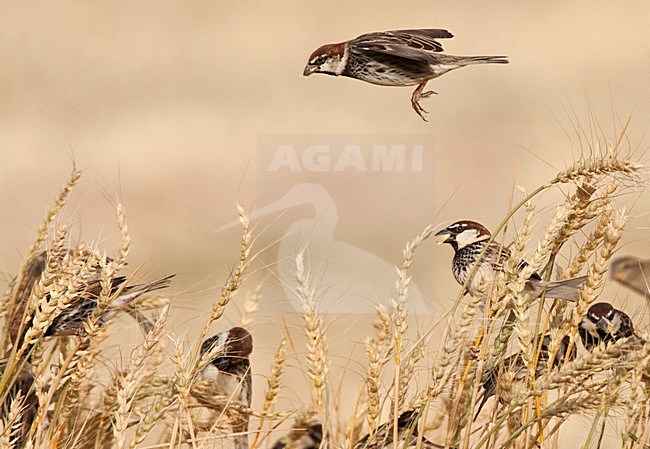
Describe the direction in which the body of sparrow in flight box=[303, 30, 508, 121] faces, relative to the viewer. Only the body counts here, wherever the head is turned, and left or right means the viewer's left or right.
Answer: facing to the left of the viewer

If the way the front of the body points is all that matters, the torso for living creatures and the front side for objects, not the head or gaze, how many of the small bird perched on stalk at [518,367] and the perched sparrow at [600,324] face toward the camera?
1

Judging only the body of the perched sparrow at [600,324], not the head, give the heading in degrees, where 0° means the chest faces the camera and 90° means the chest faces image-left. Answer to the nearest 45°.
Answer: approximately 0°

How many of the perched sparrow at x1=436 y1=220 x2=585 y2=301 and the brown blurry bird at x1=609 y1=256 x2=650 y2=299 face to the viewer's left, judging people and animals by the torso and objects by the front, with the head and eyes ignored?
2

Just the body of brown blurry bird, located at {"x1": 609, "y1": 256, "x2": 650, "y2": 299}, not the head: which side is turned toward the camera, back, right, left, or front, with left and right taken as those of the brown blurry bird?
left

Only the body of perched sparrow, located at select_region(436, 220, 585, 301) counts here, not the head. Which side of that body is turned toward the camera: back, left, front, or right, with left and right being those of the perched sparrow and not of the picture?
left

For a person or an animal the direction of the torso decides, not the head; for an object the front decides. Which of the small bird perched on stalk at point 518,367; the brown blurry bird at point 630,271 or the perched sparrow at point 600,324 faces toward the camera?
the perched sparrow
